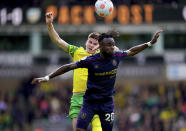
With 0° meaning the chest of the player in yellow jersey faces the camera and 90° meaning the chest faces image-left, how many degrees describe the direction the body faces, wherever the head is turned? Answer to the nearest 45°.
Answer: approximately 0°

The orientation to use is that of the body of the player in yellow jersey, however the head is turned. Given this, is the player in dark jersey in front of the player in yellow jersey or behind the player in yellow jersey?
in front

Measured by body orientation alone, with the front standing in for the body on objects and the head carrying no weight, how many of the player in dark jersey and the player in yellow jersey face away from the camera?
0

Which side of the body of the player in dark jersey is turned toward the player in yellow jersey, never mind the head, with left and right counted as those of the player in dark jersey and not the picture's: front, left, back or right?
back

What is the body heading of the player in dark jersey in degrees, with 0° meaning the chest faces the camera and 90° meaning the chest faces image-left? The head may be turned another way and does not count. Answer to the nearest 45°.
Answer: approximately 315°
